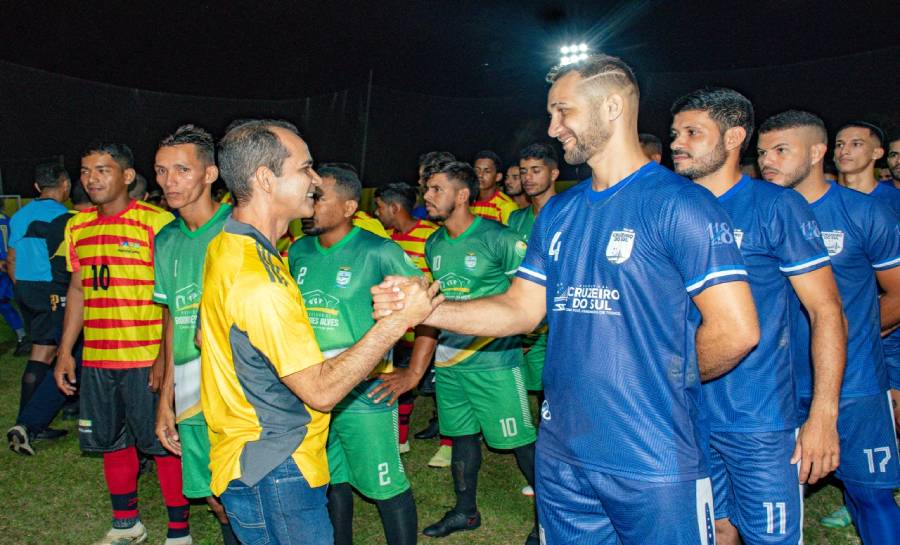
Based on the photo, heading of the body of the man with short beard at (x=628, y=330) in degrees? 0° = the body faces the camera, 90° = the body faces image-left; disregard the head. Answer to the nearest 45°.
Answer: approximately 45°

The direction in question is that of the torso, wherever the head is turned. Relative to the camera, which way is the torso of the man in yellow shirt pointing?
to the viewer's right

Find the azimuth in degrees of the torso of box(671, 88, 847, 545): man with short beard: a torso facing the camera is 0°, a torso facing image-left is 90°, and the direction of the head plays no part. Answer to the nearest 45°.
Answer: approximately 45°

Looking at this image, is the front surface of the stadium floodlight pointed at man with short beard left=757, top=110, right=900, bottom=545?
yes

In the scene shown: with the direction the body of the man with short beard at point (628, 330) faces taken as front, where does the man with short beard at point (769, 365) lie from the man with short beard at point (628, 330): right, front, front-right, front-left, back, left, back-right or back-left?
back

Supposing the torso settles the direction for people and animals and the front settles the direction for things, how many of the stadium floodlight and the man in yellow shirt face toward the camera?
1

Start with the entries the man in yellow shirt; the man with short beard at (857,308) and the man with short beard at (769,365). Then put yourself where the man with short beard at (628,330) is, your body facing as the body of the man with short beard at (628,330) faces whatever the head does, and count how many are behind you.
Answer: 2

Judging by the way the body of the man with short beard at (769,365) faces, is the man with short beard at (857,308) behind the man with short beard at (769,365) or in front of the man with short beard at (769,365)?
behind

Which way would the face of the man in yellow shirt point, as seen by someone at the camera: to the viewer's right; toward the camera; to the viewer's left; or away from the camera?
to the viewer's right

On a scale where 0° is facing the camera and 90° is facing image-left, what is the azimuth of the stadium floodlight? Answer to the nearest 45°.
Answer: approximately 0°

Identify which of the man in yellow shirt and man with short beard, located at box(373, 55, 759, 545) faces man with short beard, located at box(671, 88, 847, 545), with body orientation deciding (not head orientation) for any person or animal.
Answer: the man in yellow shirt

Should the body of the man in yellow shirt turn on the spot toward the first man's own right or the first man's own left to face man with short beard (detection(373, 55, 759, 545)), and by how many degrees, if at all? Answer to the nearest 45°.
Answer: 0° — they already face them

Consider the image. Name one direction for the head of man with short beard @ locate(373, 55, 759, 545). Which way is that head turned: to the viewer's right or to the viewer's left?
to the viewer's left

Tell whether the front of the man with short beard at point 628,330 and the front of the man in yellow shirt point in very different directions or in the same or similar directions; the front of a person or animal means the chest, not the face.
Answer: very different directions
